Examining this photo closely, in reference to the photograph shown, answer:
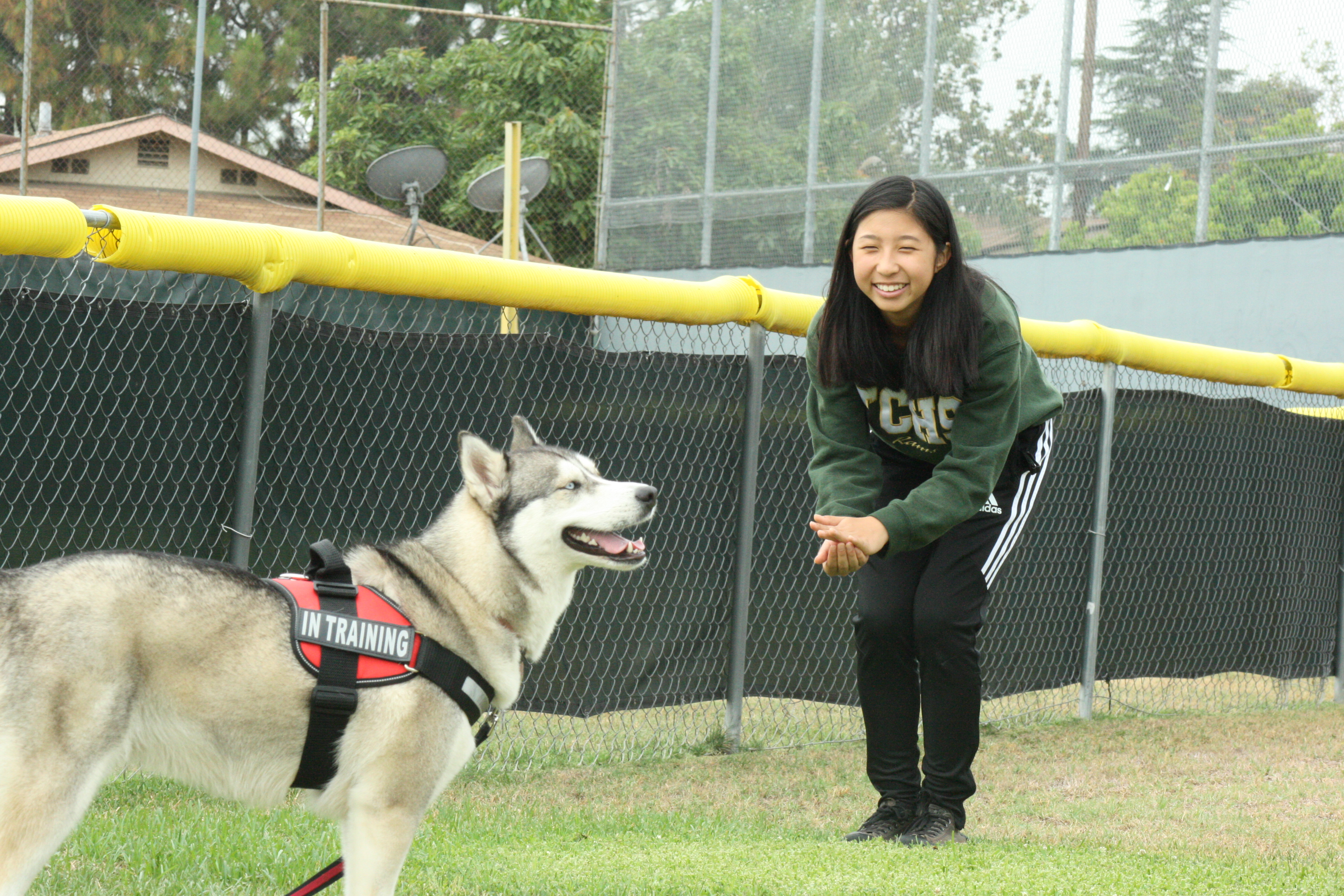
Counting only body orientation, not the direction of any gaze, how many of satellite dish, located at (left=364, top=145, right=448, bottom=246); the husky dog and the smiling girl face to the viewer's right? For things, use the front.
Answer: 1

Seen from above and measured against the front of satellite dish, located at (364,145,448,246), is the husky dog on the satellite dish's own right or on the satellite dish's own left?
on the satellite dish's own left

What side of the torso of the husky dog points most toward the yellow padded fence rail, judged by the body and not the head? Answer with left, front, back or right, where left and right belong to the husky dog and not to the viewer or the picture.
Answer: left

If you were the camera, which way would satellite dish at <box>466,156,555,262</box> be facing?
facing away from the viewer and to the left of the viewer

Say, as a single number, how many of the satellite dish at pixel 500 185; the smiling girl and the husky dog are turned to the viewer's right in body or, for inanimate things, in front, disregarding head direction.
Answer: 1

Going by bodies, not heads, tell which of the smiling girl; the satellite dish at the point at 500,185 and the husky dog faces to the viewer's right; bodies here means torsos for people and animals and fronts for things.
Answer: the husky dog

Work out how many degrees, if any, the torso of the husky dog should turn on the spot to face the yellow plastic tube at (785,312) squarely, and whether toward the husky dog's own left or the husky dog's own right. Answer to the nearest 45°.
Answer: approximately 45° to the husky dog's own left

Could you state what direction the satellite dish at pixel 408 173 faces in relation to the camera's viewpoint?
facing away from the viewer and to the left of the viewer

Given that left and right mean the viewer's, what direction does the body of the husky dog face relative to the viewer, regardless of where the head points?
facing to the right of the viewer

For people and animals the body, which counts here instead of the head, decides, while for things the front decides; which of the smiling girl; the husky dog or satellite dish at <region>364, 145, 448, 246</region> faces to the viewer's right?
the husky dog

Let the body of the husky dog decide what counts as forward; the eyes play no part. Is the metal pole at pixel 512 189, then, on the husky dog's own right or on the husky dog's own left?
on the husky dog's own left

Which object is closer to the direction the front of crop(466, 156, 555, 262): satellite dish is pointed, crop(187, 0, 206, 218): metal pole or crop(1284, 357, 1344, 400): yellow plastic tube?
the metal pole
